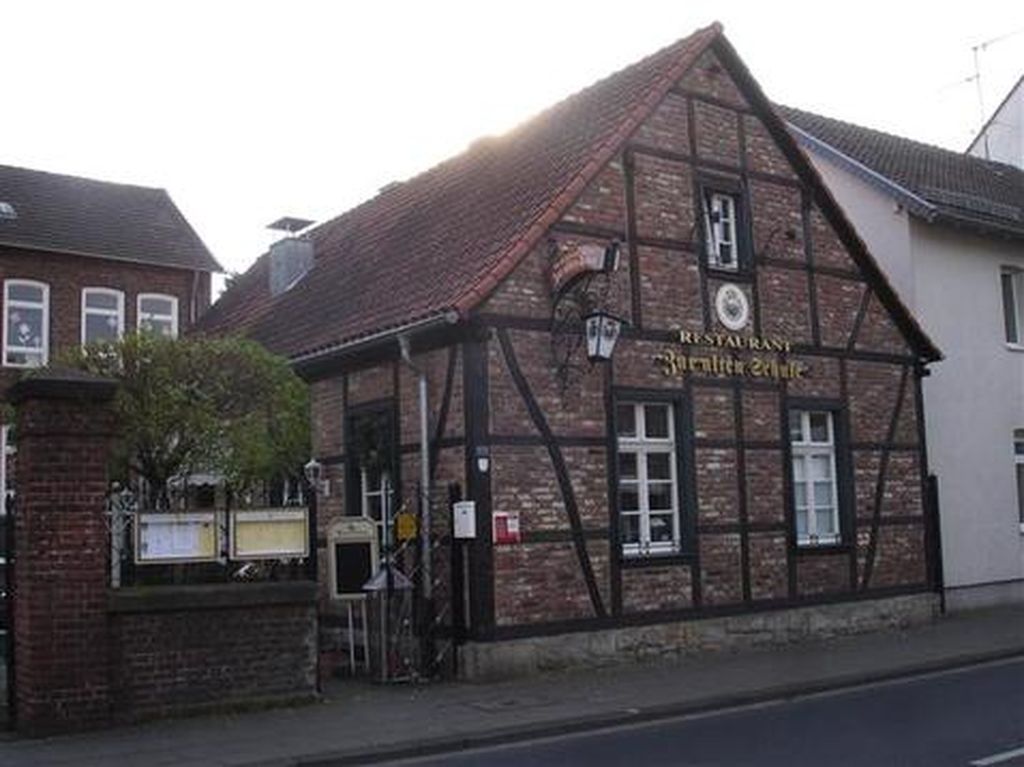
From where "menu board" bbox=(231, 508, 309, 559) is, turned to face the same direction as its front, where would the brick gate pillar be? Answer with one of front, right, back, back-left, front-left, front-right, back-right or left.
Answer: front-right

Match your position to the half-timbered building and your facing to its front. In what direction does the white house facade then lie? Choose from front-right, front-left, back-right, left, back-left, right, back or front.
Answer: left

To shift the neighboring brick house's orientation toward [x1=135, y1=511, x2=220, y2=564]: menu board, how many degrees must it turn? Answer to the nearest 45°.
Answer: approximately 45° to its right

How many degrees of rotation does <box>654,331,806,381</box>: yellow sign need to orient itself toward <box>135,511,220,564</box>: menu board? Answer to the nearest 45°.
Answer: approximately 90° to its right

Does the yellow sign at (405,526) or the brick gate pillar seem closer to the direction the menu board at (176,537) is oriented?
the brick gate pillar

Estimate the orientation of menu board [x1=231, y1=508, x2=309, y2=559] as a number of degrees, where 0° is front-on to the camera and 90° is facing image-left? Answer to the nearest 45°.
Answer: approximately 0°

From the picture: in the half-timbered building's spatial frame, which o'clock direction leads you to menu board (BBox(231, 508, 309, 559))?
The menu board is roughly at 3 o'clock from the half-timbered building.

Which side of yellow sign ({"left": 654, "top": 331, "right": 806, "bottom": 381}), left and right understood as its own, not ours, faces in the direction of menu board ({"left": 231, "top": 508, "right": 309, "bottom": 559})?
right

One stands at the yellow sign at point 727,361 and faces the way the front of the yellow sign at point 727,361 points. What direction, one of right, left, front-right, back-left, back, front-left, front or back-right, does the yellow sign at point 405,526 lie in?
right

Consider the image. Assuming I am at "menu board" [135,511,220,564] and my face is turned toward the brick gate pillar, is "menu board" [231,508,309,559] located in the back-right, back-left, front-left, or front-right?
back-left

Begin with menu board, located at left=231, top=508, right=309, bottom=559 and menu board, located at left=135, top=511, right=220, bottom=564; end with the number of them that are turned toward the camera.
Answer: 2

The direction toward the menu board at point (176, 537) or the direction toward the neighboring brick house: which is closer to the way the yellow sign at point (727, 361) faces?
the menu board
